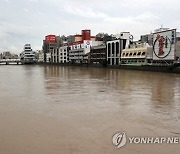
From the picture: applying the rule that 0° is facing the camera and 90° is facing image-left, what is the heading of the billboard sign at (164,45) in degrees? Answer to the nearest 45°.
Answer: approximately 45°
